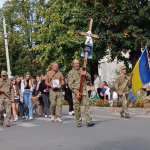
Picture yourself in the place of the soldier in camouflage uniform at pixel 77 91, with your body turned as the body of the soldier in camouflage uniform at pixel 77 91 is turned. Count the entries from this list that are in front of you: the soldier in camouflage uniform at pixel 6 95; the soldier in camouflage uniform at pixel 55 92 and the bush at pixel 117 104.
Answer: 0

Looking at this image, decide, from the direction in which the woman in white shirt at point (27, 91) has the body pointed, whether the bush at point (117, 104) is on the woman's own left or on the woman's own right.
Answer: on the woman's own left

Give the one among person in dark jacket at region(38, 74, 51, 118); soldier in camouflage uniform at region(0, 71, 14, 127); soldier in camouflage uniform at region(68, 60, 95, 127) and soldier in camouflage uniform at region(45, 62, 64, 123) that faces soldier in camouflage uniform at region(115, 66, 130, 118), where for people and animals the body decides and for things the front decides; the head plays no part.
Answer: the person in dark jacket

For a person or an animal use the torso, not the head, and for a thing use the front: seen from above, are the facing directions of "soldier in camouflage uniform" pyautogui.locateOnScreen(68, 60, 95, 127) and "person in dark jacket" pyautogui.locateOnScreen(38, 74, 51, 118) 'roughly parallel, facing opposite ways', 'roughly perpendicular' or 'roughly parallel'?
roughly parallel

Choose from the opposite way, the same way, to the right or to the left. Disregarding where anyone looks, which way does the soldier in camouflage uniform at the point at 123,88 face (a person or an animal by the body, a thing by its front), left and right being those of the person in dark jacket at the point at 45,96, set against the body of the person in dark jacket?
the same way

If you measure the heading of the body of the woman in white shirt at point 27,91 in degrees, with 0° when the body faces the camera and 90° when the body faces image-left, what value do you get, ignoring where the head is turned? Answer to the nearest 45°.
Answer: approximately 0°

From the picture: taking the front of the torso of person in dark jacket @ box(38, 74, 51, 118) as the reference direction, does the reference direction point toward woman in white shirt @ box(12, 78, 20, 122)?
no

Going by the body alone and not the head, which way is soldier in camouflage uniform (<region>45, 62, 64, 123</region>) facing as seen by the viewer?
toward the camera

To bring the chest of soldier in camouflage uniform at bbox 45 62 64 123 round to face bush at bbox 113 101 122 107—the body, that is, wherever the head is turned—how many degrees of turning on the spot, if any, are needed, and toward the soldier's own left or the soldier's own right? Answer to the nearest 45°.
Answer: approximately 135° to the soldier's own left

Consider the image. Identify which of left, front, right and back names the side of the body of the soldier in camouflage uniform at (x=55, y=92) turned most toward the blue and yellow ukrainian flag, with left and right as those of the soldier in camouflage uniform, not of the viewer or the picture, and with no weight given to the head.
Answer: left

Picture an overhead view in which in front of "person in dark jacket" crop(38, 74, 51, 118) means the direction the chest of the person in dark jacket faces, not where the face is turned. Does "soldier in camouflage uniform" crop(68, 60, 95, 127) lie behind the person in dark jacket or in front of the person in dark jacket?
in front

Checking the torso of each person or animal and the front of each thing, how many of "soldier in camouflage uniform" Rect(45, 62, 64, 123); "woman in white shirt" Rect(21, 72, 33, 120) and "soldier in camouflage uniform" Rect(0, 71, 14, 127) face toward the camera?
3

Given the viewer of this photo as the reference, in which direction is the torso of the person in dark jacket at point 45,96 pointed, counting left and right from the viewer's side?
facing the viewer and to the right of the viewer

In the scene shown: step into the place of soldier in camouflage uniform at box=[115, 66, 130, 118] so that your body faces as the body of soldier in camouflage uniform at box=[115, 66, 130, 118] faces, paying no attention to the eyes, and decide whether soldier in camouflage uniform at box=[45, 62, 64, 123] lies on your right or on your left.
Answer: on your right

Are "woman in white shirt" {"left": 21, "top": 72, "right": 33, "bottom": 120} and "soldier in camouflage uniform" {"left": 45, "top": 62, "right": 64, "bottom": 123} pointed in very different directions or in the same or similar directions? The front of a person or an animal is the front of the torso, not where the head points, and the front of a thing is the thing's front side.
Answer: same or similar directions

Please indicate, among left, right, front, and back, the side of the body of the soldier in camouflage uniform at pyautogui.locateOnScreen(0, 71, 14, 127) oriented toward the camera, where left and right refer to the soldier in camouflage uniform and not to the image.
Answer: front
